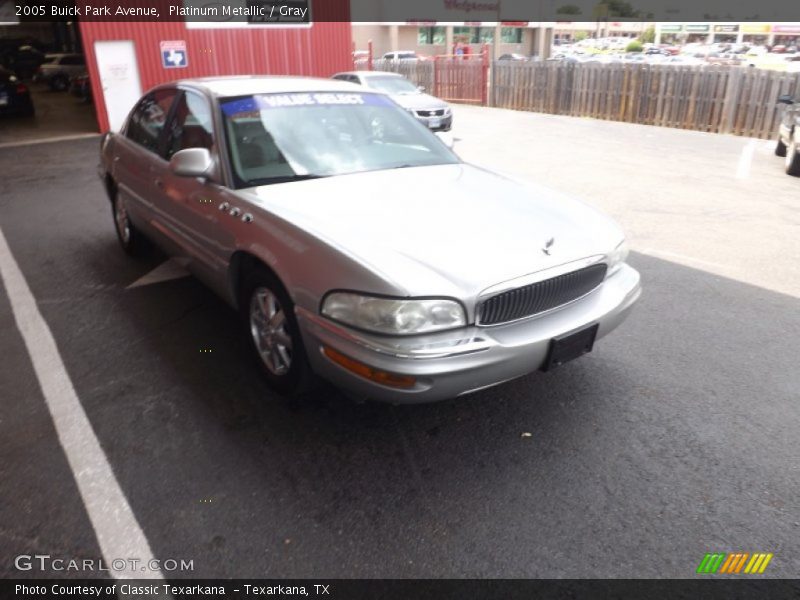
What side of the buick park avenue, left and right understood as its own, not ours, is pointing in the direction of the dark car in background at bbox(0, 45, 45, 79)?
back

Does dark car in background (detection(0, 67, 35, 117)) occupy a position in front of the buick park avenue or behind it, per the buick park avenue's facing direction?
behind

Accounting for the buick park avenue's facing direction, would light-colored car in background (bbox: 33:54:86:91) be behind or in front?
behind

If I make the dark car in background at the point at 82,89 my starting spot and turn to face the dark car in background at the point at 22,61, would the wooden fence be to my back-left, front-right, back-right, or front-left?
back-right

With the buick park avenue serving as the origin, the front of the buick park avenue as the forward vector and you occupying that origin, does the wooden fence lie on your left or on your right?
on your left

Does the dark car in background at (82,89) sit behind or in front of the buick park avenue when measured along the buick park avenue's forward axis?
behind

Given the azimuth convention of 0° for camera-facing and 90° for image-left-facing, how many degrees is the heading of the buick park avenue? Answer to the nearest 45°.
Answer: approximately 315°
